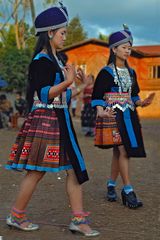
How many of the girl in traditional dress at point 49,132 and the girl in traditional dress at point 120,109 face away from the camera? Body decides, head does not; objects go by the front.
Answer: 0

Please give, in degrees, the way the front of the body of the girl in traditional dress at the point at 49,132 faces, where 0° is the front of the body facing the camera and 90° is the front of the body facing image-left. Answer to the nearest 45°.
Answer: approximately 270°

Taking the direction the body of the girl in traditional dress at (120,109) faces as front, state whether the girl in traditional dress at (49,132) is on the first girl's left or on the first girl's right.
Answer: on the first girl's right

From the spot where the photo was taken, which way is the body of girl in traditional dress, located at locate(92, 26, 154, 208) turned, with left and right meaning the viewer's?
facing the viewer and to the right of the viewer

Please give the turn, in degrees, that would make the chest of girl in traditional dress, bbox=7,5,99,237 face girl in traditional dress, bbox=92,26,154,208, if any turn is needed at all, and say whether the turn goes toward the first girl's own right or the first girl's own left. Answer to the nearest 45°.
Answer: approximately 45° to the first girl's own left

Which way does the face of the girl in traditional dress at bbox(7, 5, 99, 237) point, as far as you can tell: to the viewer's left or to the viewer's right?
to the viewer's right
